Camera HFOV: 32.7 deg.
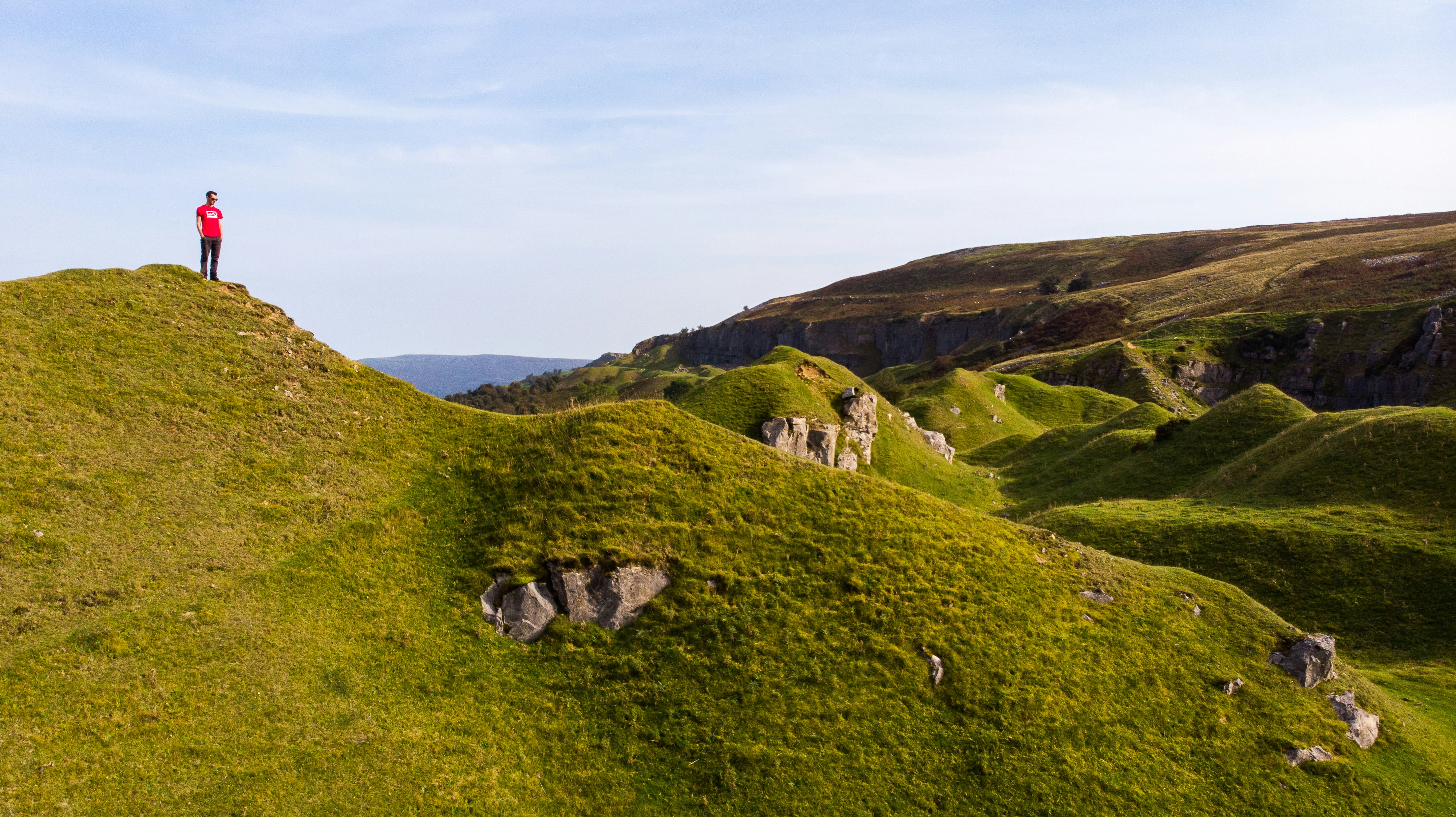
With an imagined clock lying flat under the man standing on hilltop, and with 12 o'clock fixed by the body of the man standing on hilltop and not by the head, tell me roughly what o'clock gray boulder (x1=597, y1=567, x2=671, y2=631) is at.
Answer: The gray boulder is roughly at 11 o'clock from the man standing on hilltop.

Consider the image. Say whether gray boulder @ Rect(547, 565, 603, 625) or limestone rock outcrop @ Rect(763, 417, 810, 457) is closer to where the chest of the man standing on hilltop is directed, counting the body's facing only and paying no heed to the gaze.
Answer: the gray boulder

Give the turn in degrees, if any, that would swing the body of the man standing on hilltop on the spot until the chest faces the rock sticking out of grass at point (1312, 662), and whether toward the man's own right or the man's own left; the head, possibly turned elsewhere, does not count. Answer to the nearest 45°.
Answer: approximately 45° to the man's own left

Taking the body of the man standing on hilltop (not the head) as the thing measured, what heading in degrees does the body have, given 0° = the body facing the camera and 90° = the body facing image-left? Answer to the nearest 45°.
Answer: approximately 0°

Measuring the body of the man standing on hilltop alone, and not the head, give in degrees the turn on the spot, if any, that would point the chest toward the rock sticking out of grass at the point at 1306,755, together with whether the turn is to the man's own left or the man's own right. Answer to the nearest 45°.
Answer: approximately 45° to the man's own left
